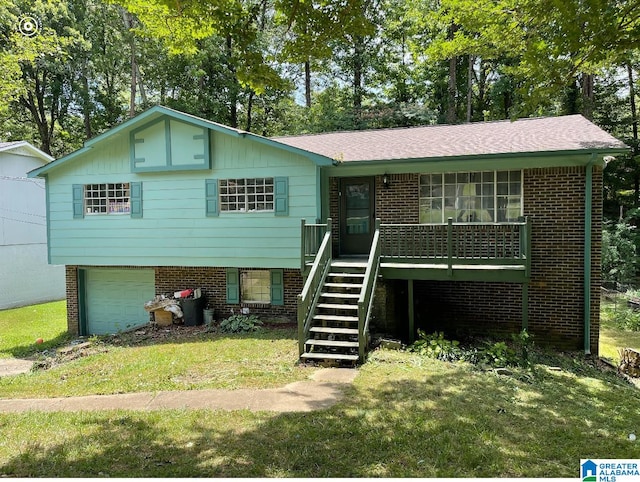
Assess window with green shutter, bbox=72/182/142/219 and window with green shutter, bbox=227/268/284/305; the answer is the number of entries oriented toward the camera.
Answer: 2

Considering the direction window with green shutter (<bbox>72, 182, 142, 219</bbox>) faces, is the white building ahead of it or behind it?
behind

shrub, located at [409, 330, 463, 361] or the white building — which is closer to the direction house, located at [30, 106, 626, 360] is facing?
the shrub

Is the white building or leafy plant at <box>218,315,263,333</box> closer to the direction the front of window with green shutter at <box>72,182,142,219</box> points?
the leafy plant

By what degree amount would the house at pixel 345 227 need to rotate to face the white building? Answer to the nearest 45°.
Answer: approximately 135° to its right

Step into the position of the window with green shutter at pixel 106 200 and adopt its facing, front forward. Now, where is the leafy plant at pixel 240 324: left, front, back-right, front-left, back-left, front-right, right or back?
front-left

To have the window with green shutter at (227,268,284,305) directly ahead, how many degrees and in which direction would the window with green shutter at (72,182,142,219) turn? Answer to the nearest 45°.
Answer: approximately 45° to its left

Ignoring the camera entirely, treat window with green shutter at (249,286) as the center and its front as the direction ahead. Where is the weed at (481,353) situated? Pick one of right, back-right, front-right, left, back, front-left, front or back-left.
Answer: front-left
